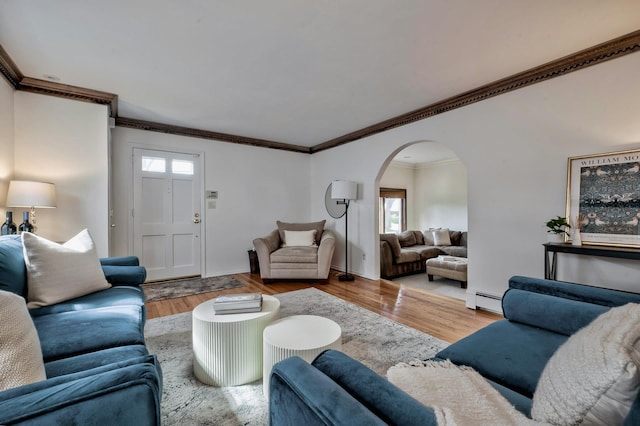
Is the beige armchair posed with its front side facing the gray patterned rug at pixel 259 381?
yes

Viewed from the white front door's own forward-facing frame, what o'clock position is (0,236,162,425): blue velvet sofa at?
The blue velvet sofa is roughly at 12 o'clock from the white front door.

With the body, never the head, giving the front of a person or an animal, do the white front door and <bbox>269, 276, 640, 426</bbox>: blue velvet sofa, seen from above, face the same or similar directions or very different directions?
very different directions

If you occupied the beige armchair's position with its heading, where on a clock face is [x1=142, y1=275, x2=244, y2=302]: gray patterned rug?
The gray patterned rug is roughly at 3 o'clock from the beige armchair.

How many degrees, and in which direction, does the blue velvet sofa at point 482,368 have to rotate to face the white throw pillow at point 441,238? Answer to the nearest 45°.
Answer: approximately 45° to its right

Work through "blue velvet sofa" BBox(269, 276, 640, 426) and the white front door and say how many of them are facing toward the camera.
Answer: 1

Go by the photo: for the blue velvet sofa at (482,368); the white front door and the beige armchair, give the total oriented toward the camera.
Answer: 2

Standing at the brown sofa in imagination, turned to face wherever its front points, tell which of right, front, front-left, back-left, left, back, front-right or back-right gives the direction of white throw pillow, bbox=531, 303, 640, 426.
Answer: front-right

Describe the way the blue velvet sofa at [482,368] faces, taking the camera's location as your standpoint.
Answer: facing away from the viewer and to the left of the viewer
